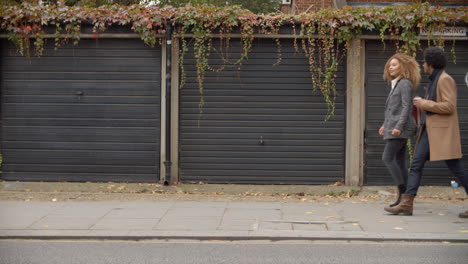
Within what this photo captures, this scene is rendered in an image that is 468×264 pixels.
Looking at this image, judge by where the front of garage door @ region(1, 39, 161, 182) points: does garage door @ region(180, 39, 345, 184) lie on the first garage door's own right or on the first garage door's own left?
on the first garage door's own left

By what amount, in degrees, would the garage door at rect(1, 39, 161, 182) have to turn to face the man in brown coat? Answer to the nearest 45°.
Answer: approximately 45° to its left

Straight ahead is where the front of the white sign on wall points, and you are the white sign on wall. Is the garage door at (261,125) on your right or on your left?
on your right

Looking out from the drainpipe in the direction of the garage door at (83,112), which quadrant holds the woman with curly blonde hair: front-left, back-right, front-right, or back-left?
back-left

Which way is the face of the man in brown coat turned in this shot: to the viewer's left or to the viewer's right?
to the viewer's left

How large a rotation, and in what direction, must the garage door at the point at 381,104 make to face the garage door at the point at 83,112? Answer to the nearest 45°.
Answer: approximately 90° to its right
